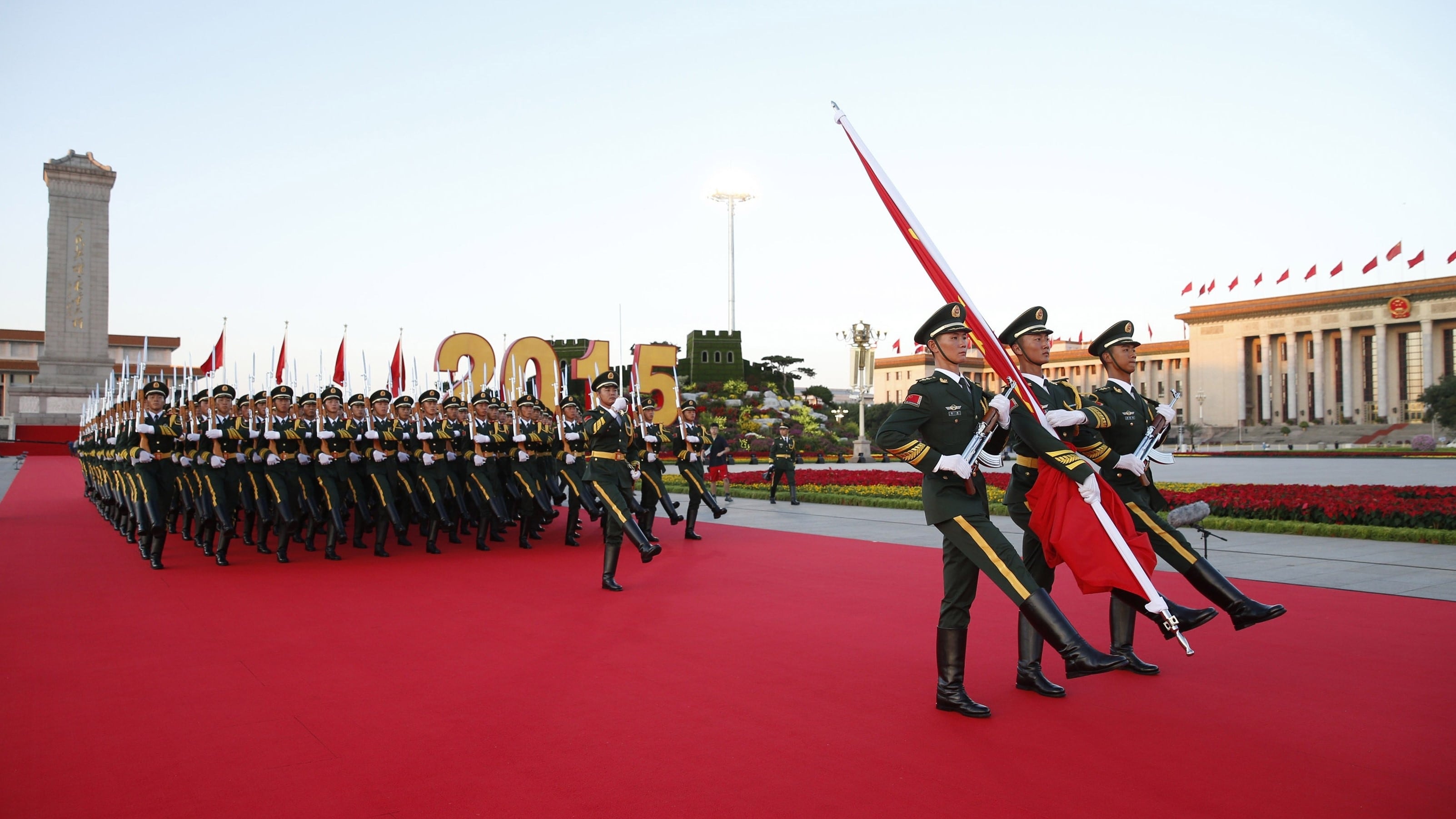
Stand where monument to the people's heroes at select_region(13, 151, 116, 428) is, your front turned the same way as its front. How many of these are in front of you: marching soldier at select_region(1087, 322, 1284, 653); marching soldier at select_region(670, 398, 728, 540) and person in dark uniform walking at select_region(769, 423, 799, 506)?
3

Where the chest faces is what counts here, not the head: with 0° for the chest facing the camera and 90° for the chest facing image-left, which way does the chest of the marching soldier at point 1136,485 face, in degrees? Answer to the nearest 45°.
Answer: approximately 315°

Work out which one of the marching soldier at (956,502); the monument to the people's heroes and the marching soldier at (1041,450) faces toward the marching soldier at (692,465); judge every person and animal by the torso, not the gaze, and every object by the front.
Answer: the monument to the people's heroes

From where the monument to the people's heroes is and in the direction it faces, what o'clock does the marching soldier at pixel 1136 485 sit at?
The marching soldier is roughly at 12 o'clock from the monument to the people's heroes.

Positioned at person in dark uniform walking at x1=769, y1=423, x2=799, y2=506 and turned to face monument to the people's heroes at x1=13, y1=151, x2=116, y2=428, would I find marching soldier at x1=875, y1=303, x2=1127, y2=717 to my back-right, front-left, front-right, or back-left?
back-left

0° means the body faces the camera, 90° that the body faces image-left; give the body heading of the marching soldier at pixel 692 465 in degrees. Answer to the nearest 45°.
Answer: approximately 315°

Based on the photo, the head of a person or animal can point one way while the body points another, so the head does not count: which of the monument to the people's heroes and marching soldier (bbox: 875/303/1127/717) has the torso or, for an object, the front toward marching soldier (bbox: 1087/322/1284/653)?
the monument to the people's heroes

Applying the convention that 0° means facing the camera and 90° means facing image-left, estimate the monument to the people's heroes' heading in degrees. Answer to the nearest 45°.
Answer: approximately 0°

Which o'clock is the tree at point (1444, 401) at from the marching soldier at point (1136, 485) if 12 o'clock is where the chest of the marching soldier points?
The tree is roughly at 8 o'clock from the marching soldier.
